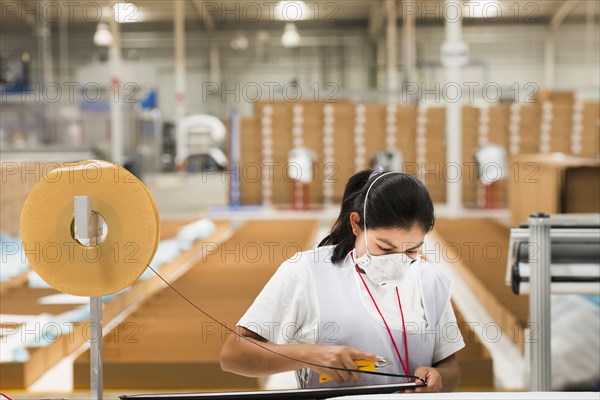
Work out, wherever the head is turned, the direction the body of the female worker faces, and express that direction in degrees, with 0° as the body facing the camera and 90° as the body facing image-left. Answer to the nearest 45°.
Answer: approximately 315°

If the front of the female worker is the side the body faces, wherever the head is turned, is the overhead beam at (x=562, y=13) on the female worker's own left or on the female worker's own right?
on the female worker's own left

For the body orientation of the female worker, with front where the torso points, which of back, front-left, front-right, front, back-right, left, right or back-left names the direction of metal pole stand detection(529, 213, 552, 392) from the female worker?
left

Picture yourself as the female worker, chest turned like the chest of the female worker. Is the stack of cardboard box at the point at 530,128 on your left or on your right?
on your left

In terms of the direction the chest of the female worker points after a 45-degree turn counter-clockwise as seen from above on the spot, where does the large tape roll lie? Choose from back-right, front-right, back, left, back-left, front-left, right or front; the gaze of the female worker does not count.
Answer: back-right

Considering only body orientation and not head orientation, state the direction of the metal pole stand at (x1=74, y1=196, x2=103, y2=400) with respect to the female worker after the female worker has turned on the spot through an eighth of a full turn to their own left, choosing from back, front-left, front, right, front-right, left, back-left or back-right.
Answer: back-right

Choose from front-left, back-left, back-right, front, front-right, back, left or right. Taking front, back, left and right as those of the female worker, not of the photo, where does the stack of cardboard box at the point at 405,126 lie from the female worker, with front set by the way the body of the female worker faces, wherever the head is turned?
back-left

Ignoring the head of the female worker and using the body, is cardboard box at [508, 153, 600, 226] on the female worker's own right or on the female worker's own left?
on the female worker's own left

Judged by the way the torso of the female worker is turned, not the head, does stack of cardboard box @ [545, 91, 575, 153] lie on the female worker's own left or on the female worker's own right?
on the female worker's own left

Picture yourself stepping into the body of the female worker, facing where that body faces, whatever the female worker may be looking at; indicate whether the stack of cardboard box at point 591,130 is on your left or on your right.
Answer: on your left
